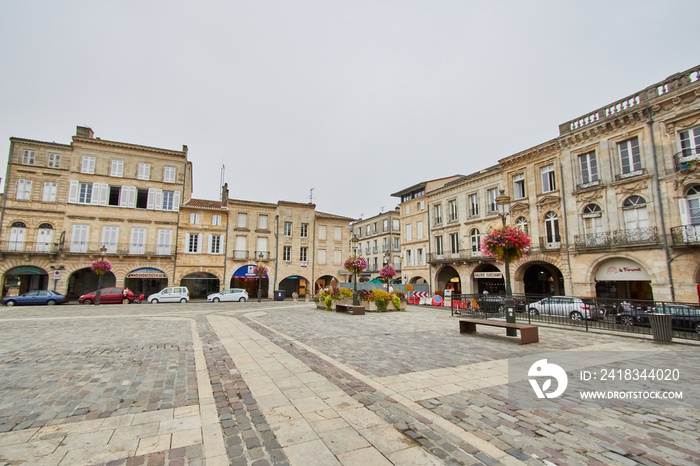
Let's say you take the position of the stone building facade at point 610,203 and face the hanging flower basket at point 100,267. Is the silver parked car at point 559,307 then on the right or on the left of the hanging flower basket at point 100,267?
left

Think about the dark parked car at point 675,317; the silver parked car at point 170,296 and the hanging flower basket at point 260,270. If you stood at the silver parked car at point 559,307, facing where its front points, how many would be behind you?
1

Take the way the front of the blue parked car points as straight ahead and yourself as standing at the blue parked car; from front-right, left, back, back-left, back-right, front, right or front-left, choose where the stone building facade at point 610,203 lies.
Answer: back-left

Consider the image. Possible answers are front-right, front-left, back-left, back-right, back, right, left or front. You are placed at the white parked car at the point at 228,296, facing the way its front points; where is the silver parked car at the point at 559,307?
back-left

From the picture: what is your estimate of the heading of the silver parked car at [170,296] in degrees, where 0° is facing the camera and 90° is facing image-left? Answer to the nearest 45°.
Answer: approximately 90°

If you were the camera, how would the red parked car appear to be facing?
facing to the left of the viewer

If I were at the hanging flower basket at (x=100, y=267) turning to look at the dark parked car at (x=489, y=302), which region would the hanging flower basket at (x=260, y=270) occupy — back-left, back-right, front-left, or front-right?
front-left

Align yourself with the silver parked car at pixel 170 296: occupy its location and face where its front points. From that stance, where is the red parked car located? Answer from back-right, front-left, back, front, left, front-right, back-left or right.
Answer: front

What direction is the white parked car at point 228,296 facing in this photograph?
to the viewer's left

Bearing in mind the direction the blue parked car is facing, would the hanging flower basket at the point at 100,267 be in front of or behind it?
behind

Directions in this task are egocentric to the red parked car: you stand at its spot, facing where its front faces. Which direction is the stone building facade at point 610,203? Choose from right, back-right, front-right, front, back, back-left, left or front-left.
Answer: back-left

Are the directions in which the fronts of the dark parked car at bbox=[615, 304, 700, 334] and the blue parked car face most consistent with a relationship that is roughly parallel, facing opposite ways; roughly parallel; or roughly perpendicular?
roughly perpendicular

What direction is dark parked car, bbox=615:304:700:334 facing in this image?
to the viewer's left

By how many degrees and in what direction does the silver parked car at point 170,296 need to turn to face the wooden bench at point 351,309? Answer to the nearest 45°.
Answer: approximately 135° to its left

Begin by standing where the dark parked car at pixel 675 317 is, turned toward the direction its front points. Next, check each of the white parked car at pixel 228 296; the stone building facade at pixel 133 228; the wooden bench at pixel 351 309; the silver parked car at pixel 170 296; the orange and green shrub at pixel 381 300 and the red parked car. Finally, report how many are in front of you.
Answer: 6

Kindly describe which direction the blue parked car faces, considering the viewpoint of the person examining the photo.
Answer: facing to the left of the viewer
